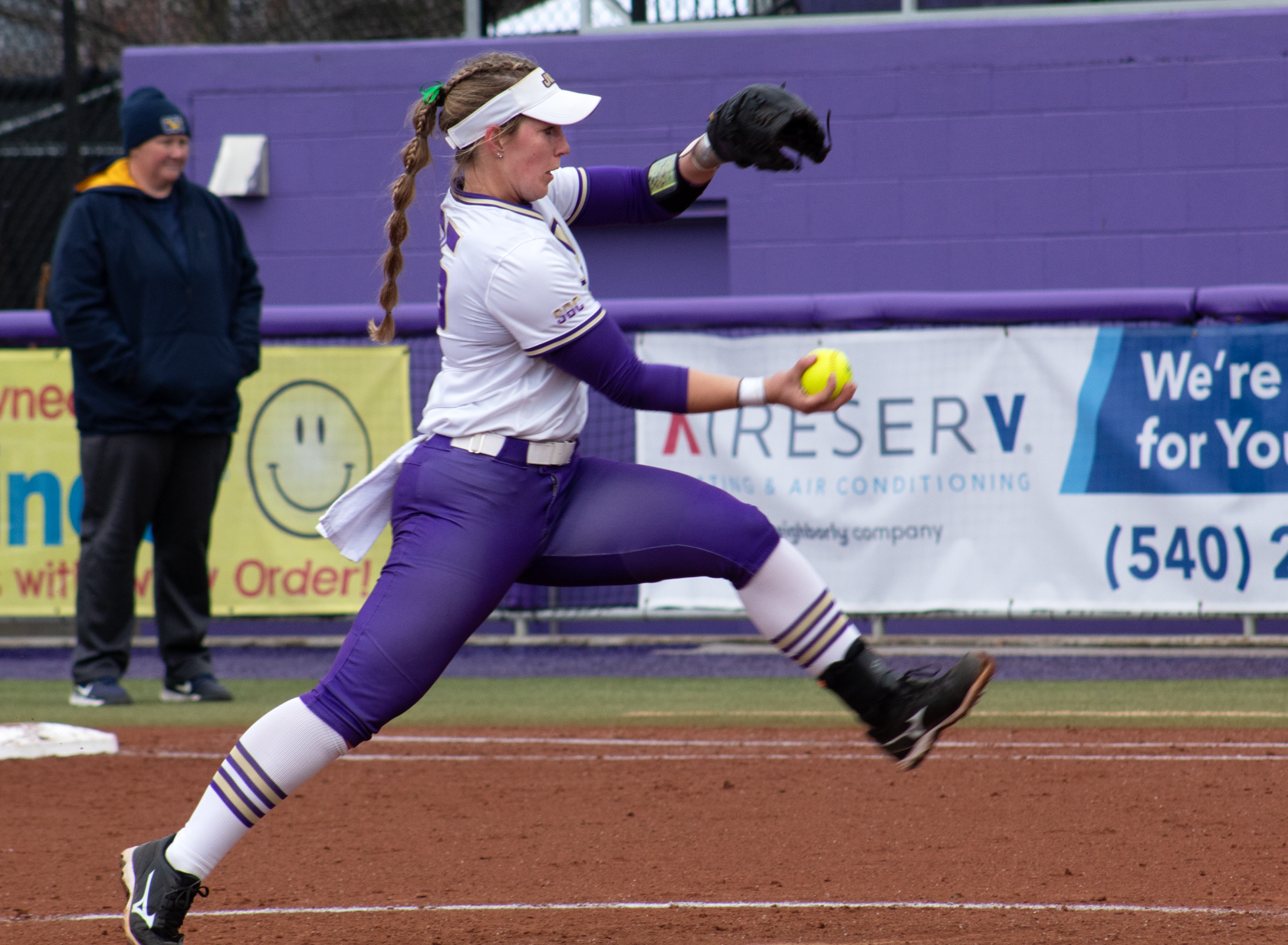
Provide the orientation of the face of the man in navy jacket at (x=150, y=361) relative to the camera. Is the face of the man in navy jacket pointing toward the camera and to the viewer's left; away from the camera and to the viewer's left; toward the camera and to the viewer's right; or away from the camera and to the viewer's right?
toward the camera and to the viewer's right

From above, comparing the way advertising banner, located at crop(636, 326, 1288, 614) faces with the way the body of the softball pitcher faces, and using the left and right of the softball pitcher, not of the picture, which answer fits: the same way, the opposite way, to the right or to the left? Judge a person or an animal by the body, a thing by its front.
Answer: to the right

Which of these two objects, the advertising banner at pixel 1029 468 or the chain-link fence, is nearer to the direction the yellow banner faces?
the advertising banner

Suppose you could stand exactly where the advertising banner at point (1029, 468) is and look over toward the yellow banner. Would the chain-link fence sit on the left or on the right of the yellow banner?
right

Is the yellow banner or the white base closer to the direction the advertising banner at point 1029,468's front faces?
the white base

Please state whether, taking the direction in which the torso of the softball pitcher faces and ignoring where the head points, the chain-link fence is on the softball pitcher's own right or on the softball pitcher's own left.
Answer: on the softball pitcher's own left

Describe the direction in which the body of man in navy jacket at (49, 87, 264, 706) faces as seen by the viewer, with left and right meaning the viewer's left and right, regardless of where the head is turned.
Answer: facing the viewer and to the right of the viewer

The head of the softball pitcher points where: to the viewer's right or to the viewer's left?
to the viewer's right

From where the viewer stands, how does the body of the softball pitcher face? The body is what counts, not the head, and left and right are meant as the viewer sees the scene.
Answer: facing to the right of the viewer

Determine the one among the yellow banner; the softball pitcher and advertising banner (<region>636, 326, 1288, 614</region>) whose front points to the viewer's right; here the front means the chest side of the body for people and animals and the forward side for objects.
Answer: the softball pitcher

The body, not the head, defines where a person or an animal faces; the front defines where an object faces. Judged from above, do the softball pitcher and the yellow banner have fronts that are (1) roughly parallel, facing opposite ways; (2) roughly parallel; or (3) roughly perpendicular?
roughly perpendicular

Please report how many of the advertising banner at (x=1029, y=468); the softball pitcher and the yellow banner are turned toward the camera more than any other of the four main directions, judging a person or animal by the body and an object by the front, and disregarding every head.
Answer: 2
